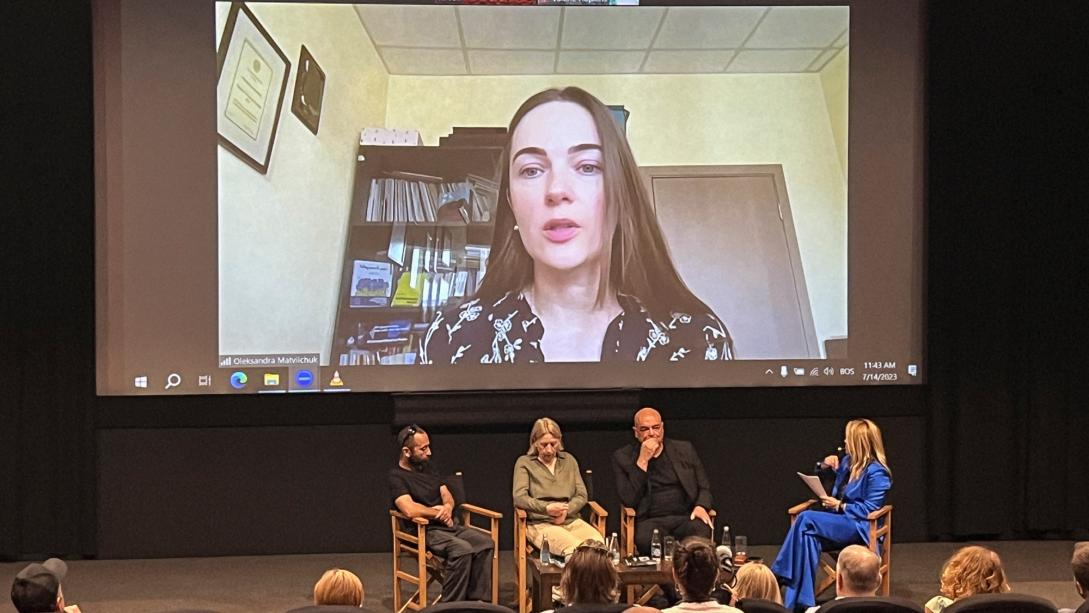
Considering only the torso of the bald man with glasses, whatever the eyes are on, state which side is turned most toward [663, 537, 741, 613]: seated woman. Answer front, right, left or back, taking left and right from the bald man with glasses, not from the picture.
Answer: front

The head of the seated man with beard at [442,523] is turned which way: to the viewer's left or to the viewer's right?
to the viewer's right

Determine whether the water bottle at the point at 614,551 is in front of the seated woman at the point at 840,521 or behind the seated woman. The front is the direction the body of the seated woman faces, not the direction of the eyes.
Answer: in front

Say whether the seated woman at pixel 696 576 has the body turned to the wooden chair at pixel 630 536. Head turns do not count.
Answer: yes

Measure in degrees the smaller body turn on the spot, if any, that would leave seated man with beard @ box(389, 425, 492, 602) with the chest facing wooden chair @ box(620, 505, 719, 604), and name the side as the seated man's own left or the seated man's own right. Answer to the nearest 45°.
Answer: approximately 45° to the seated man's own left

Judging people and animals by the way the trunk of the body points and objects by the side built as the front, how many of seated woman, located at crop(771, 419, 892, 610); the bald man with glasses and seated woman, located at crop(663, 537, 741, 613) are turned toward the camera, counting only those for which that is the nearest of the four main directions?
1

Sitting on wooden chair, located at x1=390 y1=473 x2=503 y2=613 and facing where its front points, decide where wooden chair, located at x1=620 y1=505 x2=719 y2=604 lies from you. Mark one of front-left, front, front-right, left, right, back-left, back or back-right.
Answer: front-left

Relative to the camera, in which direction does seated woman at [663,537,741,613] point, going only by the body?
away from the camera

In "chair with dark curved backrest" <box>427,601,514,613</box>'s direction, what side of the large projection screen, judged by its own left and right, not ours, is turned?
front

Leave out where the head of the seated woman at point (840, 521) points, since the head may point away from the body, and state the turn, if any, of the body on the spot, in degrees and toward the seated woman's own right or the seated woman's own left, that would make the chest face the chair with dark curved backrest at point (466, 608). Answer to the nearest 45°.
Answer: approximately 90° to the seated woman's own left

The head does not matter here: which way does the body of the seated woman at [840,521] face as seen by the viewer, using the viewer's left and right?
facing to the left of the viewer

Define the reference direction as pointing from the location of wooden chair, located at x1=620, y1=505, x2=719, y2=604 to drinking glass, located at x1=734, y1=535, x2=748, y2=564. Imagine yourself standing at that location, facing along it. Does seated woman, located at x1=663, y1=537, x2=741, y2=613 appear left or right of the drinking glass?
right

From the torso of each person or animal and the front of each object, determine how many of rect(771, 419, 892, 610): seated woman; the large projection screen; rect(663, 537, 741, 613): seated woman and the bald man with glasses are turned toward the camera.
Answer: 2

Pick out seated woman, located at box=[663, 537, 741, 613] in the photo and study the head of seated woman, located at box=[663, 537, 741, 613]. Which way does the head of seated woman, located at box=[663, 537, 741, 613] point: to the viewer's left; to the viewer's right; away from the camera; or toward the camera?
away from the camera
